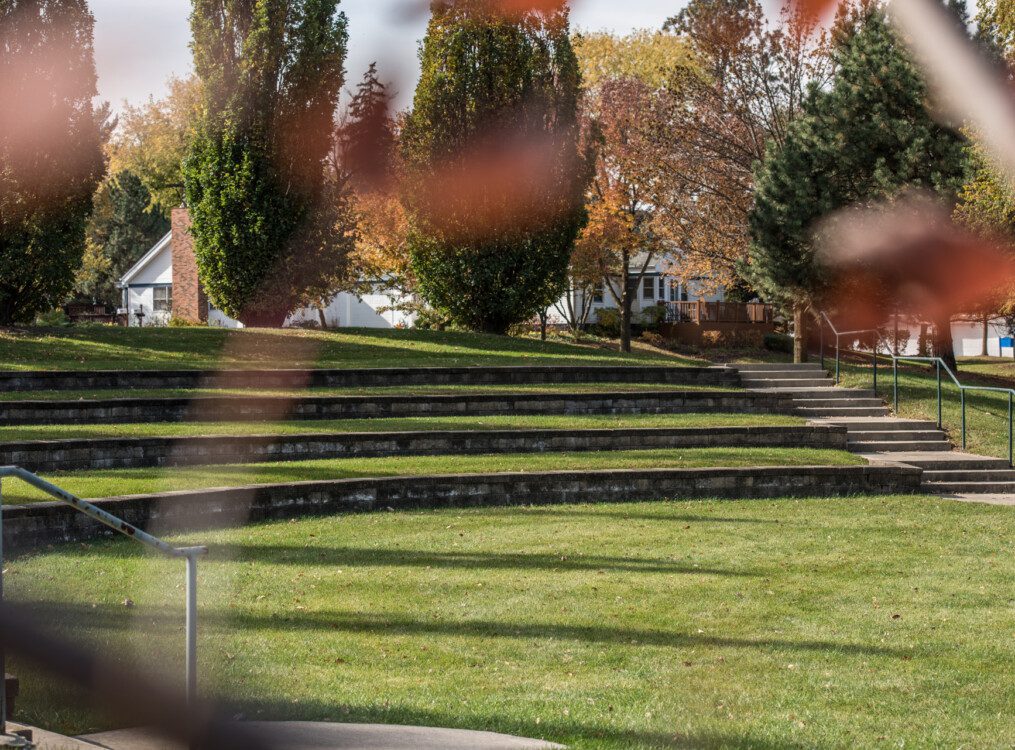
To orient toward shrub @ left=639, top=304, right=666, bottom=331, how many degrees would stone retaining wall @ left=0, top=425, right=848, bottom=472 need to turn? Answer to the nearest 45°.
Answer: approximately 180°

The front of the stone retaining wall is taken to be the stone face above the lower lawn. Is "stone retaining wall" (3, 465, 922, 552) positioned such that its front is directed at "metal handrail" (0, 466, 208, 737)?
yes

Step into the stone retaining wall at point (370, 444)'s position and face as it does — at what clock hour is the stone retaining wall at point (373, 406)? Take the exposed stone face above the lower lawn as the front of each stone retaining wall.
the stone retaining wall at point (373, 406) is roughly at 6 o'clock from the stone retaining wall at point (370, 444).

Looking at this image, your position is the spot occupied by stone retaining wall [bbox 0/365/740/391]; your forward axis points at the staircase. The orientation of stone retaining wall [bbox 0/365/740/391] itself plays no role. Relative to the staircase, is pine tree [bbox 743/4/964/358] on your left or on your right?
left

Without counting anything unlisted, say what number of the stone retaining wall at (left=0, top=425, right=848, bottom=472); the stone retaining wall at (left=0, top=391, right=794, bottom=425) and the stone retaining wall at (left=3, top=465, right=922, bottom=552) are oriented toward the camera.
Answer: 3

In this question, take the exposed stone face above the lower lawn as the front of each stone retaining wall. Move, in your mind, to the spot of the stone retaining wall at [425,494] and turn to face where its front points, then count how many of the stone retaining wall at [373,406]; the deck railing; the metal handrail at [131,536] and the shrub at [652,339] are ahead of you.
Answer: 1

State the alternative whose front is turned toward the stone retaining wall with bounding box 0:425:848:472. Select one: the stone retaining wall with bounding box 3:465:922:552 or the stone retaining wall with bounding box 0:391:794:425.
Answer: the stone retaining wall with bounding box 0:391:794:425

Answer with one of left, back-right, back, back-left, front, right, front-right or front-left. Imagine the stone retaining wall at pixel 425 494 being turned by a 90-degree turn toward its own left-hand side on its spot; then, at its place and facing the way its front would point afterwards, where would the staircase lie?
front-left

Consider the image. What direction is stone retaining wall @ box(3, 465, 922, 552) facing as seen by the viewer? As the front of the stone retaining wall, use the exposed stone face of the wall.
toward the camera

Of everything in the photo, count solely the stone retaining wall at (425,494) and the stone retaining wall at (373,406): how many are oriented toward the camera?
2

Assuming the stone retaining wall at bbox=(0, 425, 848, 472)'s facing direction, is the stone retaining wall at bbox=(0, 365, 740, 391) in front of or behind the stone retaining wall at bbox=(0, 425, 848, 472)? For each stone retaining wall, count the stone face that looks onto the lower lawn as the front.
behind

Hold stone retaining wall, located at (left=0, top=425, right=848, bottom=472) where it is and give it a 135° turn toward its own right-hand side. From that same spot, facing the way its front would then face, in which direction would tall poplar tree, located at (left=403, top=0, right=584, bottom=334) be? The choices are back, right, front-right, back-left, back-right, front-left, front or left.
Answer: front-right

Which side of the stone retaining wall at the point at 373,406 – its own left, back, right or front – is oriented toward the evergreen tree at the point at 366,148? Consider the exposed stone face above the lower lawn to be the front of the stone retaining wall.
back

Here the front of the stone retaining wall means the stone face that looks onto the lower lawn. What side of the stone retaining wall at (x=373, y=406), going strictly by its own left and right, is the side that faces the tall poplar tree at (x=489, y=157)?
back

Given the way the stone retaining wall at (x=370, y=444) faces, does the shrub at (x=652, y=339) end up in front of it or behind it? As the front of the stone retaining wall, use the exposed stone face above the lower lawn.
behind

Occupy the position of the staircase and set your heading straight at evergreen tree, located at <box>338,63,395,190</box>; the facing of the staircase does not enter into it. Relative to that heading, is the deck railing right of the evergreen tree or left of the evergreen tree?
right

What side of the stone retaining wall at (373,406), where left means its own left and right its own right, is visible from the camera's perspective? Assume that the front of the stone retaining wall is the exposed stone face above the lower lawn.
front
